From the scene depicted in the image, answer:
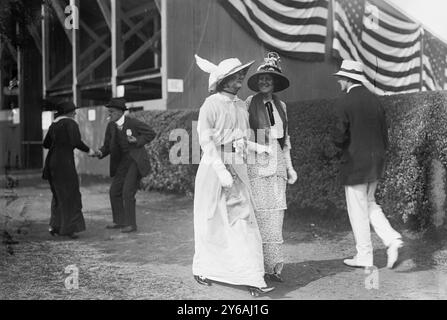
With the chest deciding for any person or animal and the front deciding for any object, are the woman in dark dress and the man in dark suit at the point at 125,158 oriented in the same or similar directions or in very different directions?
very different directions

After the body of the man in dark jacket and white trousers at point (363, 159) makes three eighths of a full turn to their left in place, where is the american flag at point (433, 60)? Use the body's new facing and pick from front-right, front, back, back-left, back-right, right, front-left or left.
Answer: back

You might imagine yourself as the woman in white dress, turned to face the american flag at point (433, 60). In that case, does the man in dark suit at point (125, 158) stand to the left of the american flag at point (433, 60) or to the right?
left

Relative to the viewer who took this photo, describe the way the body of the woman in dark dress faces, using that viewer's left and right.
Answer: facing away from the viewer and to the right of the viewer

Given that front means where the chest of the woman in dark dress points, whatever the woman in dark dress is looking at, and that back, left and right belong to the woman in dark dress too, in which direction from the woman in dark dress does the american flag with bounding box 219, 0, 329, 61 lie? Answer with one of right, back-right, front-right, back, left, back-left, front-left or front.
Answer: front

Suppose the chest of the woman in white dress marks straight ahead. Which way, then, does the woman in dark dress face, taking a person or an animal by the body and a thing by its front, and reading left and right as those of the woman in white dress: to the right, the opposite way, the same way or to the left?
to the left

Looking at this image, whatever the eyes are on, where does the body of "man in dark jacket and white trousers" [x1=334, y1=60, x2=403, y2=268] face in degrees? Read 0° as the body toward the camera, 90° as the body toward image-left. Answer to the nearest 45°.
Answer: approximately 135°

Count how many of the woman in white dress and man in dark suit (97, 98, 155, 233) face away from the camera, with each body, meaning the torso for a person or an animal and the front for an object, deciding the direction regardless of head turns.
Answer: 0

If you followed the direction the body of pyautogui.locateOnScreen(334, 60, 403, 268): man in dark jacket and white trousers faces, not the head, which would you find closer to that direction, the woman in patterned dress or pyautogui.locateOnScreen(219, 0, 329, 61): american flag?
the american flag

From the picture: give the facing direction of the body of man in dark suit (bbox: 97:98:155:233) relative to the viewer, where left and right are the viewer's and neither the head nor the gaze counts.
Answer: facing the viewer and to the left of the viewer

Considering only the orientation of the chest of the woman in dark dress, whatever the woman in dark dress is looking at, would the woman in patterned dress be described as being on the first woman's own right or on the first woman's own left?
on the first woman's own right

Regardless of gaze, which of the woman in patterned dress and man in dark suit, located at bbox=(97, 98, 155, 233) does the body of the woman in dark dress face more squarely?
the man in dark suit

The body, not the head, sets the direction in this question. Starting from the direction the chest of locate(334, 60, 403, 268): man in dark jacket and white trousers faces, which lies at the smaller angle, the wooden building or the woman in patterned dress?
the wooden building
